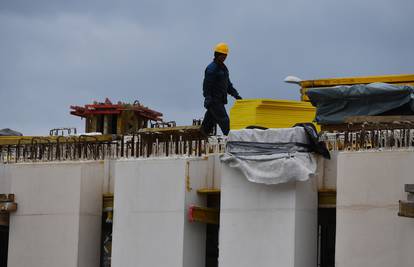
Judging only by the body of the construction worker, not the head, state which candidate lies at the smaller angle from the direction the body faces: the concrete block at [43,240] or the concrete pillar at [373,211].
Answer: the concrete pillar

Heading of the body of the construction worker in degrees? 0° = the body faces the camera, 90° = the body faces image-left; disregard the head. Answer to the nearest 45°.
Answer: approximately 270°

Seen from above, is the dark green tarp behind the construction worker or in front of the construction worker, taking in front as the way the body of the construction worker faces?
in front

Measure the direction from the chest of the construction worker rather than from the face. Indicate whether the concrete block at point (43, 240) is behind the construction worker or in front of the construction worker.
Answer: behind
